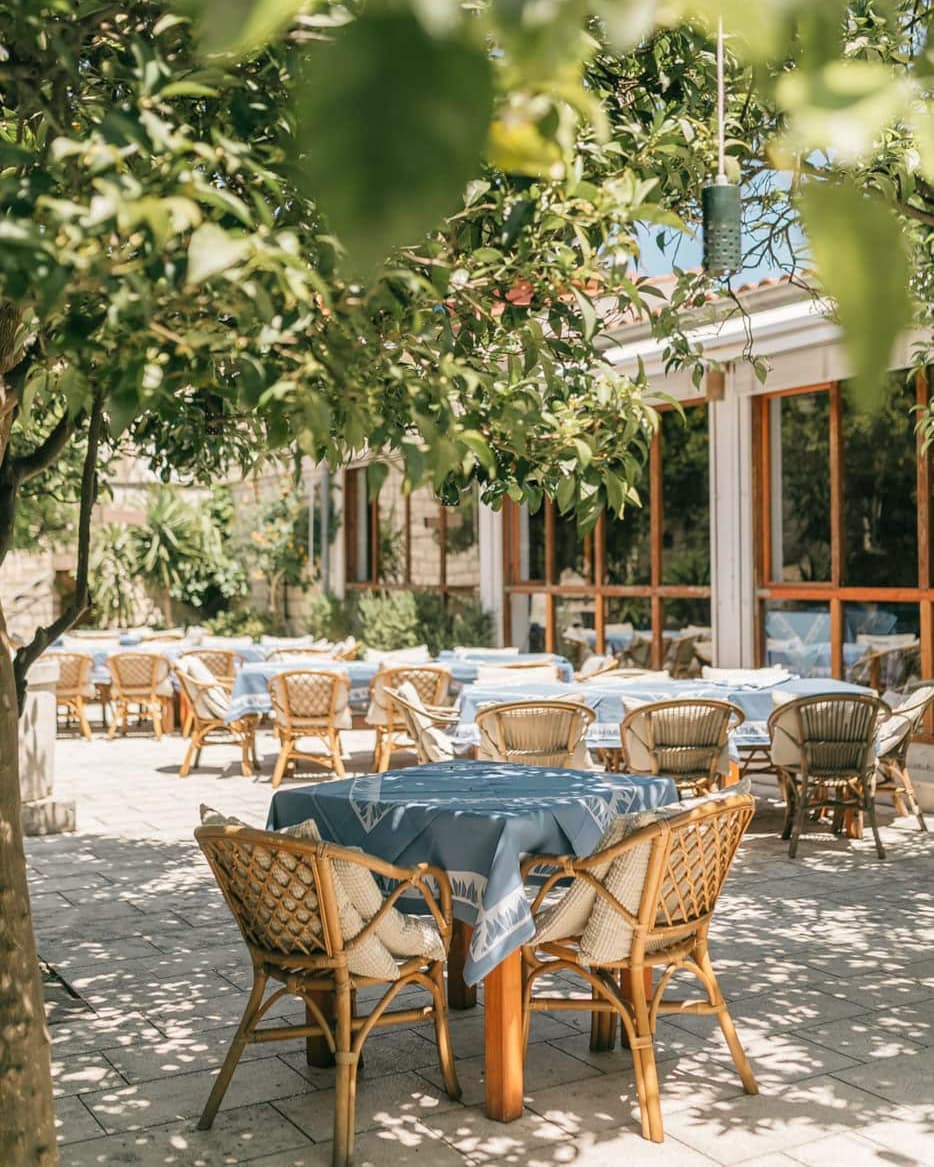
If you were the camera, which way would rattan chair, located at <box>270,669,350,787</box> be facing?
facing away from the viewer

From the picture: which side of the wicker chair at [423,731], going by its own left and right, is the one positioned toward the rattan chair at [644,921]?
right

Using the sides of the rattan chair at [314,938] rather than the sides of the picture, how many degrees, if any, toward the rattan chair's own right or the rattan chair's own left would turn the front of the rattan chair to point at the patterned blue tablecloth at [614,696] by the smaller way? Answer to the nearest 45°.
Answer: approximately 45° to the rattan chair's own left

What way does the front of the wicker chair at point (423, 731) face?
to the viewer's right

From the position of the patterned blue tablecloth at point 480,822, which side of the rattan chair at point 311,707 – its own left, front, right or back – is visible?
back

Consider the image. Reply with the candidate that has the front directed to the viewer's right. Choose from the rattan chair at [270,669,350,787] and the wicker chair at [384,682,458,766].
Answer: the wicker chair

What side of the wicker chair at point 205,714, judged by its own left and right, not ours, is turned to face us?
right

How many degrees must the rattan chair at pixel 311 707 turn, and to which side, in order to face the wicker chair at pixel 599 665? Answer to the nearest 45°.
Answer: approximately 45° to its right

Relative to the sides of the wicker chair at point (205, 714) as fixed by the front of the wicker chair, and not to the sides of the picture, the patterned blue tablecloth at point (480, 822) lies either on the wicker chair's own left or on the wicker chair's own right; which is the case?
on the wicker chair's own right

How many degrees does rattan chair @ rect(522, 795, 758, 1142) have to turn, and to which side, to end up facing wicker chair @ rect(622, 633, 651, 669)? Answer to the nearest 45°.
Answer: approximately 45° to its right

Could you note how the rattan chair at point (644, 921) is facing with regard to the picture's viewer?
facing away from the viewer and to the left of the viewer
